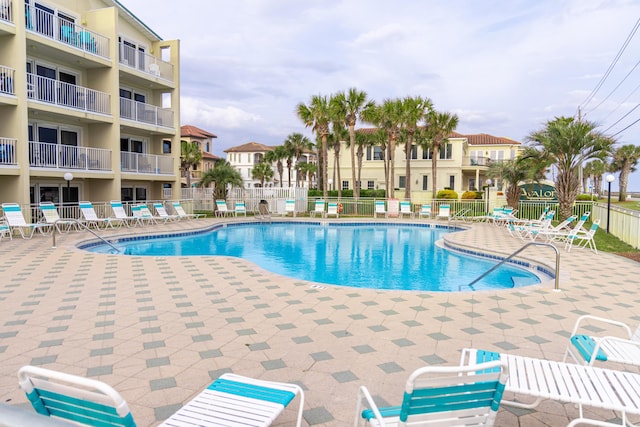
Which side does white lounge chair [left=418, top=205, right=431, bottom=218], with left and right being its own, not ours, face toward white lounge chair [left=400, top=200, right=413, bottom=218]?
right

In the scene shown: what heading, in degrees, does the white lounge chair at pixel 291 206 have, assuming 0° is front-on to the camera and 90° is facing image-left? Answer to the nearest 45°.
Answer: approximately 0°

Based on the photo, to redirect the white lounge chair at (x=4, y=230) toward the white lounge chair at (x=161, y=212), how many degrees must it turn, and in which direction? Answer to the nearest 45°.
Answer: approximately 90° to its left

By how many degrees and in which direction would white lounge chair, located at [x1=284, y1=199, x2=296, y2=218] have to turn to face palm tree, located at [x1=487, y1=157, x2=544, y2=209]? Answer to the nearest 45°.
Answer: approximately 90° to its left

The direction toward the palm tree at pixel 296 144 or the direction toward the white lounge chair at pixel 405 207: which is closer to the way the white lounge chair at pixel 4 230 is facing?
the white lounge chair

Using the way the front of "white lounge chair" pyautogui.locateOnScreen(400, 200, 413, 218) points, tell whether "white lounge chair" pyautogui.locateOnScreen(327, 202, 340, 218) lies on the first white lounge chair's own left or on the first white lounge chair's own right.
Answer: on the first white lounge chair's own right

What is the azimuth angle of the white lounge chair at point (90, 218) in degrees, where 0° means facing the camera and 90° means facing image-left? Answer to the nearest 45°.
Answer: approximately 315°

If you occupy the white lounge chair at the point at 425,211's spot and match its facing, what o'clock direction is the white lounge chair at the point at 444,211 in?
the white lounge chair at the point at 444,211 is roughly at 10 o'clock from the white lounge chair at the point at 425,211.

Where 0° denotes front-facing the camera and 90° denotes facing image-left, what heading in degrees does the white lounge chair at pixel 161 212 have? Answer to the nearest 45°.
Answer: approximately 315°

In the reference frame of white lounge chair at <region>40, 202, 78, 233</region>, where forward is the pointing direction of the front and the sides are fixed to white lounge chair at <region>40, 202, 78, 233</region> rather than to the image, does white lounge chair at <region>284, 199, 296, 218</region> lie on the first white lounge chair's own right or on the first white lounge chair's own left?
on the first white lounge chair's own left
